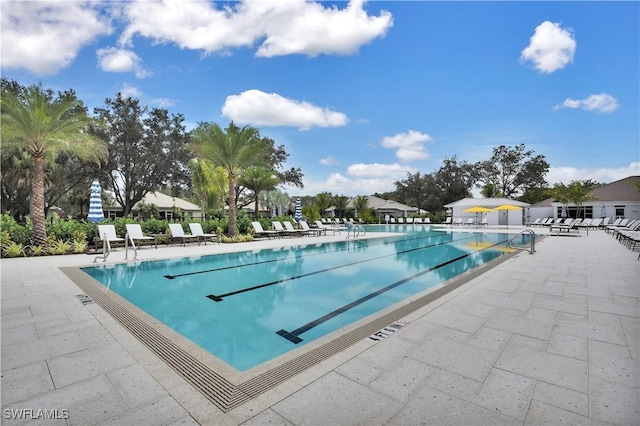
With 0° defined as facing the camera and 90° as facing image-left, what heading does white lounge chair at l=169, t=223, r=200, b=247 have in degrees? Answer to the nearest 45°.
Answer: approximately 315°

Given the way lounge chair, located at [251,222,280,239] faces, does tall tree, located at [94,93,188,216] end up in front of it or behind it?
behind

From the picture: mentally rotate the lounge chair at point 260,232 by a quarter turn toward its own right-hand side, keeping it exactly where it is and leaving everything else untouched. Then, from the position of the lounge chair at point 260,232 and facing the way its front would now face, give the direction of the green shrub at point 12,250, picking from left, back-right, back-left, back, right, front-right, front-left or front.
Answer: front

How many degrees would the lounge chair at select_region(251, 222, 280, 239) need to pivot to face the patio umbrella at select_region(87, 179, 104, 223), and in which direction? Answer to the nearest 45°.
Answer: approximately 90° to its right

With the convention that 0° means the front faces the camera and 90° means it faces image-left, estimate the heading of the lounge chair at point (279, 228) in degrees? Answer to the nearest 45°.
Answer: approximately 315°

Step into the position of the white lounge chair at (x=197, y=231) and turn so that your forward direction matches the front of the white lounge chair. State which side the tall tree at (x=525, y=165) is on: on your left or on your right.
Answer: on your left

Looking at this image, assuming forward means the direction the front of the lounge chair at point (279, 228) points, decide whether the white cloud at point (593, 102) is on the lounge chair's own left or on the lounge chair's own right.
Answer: on the lounge chair's own left

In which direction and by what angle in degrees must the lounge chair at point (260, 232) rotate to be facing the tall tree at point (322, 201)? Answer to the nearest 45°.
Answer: approximately 135° to its left

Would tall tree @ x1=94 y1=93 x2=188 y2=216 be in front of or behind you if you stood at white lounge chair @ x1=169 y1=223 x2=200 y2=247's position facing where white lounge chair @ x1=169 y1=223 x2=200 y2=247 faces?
behind
